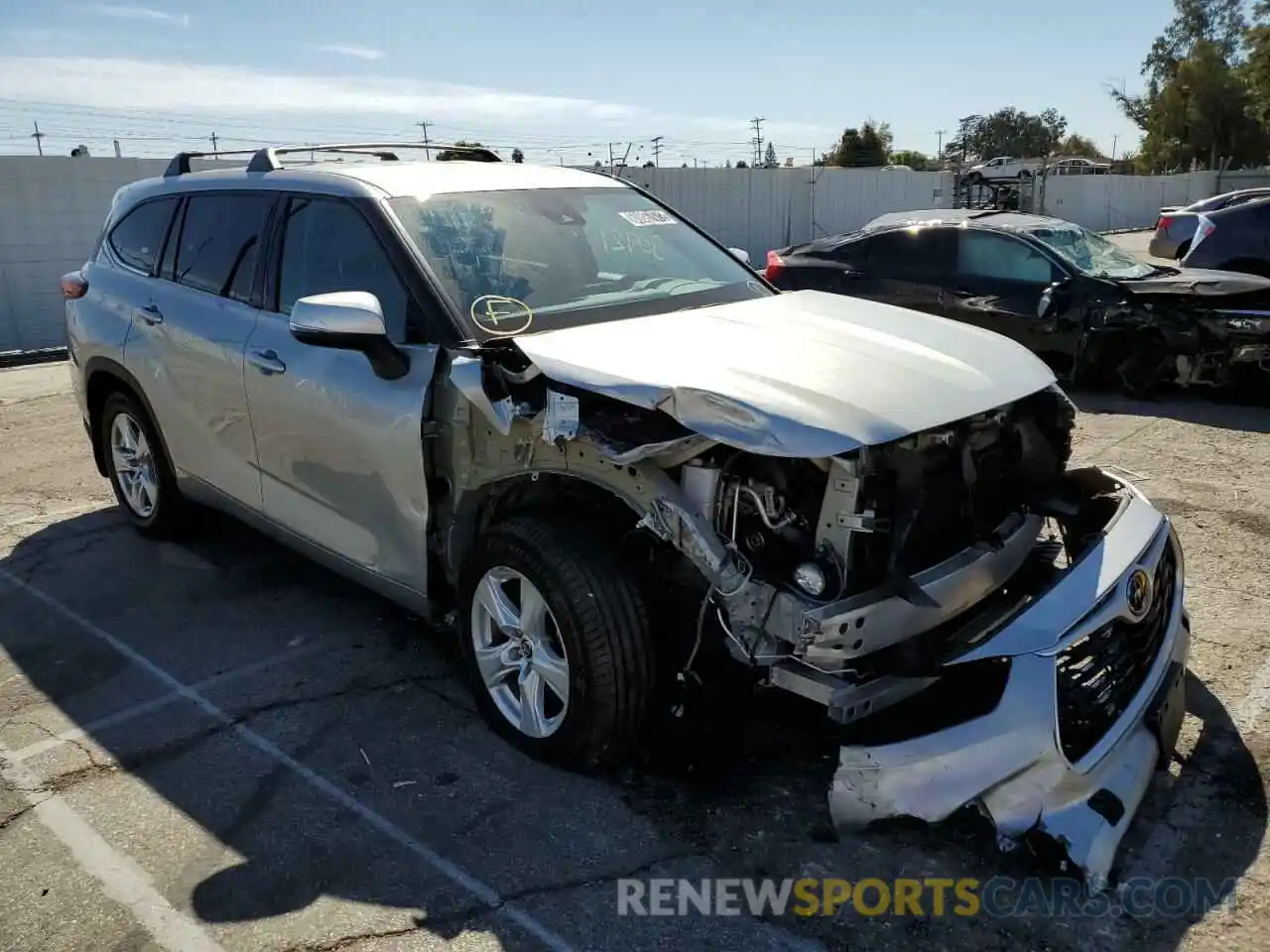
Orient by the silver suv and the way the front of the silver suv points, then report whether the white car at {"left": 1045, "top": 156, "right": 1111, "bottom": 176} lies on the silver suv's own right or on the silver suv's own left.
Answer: on the silver suv's own left

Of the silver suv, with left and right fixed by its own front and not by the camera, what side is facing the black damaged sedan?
left

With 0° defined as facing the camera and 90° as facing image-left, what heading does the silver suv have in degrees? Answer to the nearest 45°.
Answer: approximately 315°

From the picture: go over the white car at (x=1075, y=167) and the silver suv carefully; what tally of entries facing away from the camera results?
0
